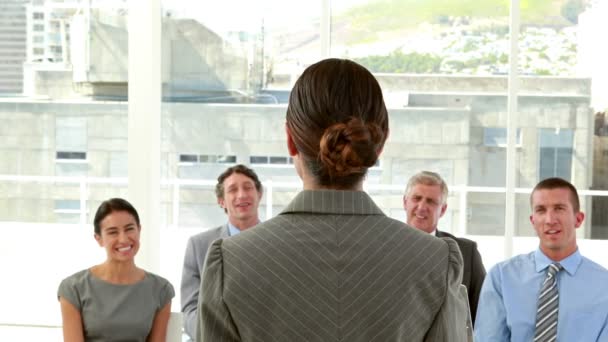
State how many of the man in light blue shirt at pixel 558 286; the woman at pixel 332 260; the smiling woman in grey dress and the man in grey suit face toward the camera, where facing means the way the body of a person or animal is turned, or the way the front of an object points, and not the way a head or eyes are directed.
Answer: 3

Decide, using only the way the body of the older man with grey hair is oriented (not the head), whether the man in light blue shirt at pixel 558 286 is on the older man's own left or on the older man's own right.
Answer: on the older man's own left

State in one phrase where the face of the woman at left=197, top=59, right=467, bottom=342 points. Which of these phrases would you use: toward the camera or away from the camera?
away from the camera

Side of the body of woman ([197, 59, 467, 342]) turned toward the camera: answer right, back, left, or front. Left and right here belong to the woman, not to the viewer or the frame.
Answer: back

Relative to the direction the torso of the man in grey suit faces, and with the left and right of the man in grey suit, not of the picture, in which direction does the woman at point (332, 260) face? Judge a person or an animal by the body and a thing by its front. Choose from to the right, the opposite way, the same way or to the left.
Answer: the opposite way

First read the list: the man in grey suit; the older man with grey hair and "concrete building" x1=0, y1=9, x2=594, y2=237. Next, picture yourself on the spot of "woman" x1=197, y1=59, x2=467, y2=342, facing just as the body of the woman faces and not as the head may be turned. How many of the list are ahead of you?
3

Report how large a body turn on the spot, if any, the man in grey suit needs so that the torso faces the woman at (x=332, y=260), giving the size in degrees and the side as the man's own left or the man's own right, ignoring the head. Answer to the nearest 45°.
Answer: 0° — they already face them

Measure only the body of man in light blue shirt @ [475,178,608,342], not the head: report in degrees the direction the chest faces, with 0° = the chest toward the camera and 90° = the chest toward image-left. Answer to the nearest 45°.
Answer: approximately 0°

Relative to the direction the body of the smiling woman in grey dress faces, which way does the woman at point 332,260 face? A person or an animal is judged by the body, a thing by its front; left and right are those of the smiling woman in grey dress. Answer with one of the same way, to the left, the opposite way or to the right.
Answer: the opposite way

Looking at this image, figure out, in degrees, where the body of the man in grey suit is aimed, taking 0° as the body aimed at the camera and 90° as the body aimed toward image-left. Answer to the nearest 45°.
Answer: approximately 0°

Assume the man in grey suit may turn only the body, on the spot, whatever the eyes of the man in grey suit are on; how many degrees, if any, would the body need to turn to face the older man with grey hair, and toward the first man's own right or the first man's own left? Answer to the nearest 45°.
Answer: approximately 90° to the first man's own left

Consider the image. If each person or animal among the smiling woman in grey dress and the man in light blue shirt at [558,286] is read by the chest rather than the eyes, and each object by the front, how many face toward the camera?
2

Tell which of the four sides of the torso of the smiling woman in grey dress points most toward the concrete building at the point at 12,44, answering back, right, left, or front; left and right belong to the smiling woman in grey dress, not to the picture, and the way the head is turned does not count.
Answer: back
